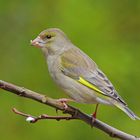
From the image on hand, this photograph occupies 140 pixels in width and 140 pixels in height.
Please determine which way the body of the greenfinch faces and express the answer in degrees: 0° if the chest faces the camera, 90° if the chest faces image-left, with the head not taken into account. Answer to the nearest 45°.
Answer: approximately 90°
